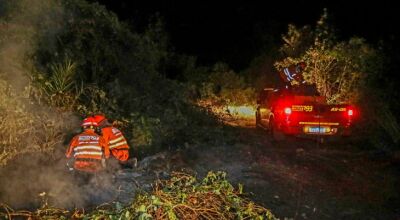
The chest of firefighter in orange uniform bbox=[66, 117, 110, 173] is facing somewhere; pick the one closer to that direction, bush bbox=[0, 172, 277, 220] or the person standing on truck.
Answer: the person standing on truck

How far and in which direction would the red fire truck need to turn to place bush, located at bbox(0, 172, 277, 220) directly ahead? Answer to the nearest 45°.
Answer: approximately 135° to its left

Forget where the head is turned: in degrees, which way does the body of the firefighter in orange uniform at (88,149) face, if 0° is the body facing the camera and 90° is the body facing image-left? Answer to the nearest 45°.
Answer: approximately 180°

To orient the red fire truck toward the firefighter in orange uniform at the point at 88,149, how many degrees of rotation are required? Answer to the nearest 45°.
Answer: approximately 90° to its left

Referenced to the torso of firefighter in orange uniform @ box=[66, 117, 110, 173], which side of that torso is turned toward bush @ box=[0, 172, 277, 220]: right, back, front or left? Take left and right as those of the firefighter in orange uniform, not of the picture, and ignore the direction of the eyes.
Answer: back

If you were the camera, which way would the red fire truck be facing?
facing away from the viewer and to the left of the viewer

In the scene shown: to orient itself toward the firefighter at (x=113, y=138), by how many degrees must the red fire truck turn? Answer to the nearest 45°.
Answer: approximately 90° to its left

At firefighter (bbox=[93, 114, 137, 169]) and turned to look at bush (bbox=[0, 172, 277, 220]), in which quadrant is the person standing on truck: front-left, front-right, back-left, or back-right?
back-left
